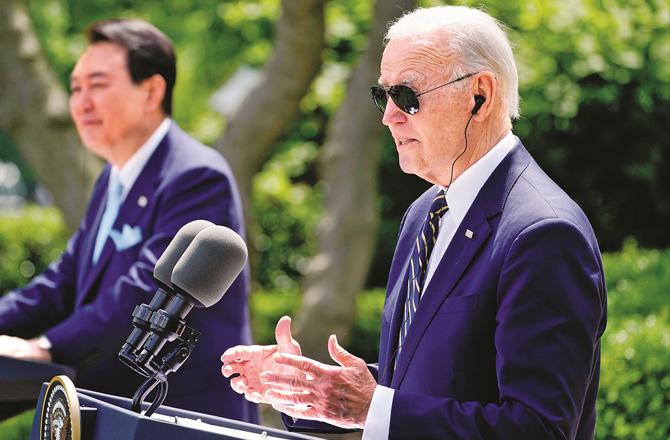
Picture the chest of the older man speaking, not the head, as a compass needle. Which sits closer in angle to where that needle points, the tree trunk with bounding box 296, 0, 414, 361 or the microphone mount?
the microphone mount

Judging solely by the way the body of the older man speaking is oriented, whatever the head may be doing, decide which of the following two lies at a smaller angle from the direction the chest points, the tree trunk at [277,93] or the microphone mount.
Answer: the microphone mount

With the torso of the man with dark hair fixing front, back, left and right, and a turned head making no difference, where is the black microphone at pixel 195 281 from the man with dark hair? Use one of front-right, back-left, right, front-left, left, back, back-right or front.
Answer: front-left

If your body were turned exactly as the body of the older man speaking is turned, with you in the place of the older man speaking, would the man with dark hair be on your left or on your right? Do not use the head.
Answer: on your right

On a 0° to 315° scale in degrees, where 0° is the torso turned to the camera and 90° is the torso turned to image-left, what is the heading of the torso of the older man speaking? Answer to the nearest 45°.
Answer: approximately 45°

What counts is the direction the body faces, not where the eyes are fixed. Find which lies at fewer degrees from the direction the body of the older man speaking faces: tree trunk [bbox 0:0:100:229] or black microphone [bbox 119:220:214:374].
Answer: the black microphone

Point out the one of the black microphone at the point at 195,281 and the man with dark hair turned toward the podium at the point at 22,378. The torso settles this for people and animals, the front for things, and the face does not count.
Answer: the man with dark hair

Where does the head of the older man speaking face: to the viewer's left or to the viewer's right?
to the viewer's left

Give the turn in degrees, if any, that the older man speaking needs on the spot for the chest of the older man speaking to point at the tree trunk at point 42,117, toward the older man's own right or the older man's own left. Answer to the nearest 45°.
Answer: approximately 90° to the older man's own right

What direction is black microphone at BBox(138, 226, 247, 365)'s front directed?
to the viewer's right

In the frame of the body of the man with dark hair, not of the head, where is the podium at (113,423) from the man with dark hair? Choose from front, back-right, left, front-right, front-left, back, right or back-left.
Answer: front-left

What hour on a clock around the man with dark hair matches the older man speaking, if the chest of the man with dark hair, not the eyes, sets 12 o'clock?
The older man speaking is roughly at 10 o'clock from the man with dark hair.
